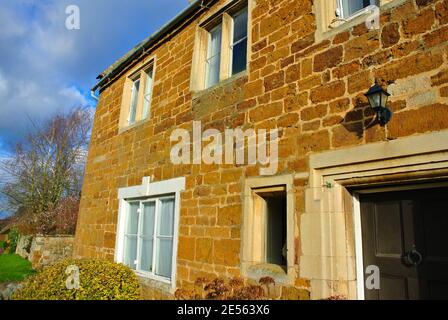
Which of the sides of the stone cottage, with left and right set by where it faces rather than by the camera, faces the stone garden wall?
right

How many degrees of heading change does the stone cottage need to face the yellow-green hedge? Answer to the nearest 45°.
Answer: approximately 45° to its right

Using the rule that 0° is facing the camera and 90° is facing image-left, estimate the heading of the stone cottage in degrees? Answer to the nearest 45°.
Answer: approximately 45°

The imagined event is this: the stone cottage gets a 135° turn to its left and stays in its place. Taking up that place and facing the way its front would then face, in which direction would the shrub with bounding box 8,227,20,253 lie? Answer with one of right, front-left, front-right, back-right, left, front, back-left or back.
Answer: back-left

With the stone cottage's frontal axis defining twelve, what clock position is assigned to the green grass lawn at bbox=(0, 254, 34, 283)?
The green grass lawn is roughly at 3 o'clock from the stone cottage.
